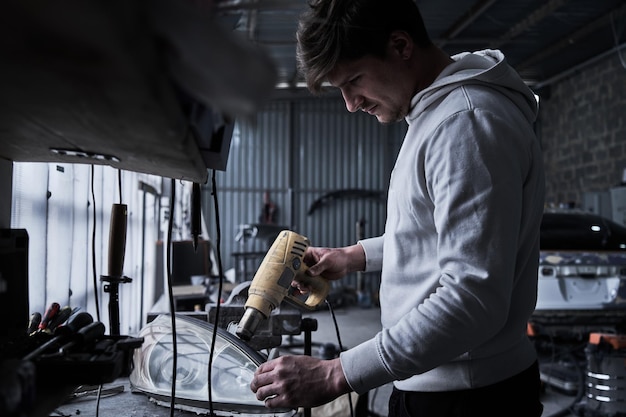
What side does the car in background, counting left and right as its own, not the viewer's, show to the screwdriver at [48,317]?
back

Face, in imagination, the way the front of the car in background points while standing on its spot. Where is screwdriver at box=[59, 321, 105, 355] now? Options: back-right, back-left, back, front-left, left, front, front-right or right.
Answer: back

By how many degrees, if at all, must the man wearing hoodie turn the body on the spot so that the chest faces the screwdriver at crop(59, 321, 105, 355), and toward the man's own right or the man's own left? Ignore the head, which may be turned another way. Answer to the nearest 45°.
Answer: approximately 45° to the man's own left

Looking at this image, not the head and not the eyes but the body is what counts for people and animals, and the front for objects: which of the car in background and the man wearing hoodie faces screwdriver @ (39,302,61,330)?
the man wearing hoodie

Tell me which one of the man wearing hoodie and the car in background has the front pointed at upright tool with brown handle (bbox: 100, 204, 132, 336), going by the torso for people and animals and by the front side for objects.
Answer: the man wearing hoodie

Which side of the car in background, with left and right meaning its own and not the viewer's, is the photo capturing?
back

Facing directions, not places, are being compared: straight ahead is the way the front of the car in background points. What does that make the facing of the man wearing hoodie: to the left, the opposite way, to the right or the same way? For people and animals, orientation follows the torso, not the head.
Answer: to the left

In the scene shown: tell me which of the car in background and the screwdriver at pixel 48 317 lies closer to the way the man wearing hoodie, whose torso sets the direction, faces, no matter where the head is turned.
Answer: the screwdriver

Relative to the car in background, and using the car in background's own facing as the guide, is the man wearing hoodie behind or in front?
behind

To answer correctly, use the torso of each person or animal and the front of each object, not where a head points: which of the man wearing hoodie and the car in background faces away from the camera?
the car in background

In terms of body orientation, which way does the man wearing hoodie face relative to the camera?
to the viewer's left

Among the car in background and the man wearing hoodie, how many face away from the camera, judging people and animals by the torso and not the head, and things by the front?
1
